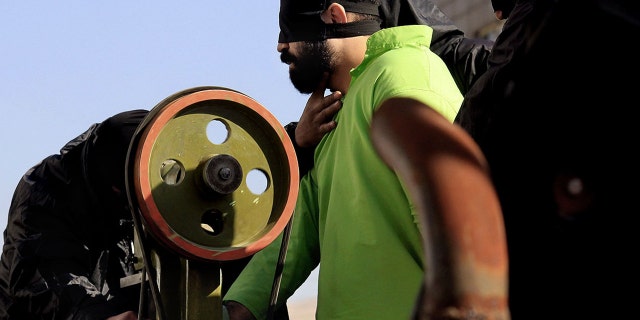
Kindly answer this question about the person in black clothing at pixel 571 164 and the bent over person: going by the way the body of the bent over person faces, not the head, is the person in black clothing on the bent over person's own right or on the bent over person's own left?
on the bent over person's own right

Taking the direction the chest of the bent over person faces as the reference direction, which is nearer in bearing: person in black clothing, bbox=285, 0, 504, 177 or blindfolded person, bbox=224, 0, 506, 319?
the person in black clothing

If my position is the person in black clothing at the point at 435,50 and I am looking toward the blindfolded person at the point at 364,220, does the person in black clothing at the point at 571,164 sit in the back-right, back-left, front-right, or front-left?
front-left

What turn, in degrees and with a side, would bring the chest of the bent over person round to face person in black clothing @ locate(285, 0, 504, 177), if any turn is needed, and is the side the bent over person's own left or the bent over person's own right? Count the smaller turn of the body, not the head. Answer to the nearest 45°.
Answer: approximately 45° to the bent over person's own right

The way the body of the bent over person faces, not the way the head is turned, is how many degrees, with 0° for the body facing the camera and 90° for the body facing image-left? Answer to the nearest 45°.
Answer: approximately 270°

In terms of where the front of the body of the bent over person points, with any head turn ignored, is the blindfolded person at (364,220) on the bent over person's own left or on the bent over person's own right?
on the bent over person's own right

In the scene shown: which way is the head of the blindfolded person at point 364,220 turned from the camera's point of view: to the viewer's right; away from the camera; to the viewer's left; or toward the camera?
to the viewer's left

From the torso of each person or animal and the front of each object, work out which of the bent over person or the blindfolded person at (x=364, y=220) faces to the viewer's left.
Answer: the blindfolded person

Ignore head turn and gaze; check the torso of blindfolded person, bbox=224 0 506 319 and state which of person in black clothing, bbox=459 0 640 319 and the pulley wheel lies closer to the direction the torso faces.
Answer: the pulley wheel

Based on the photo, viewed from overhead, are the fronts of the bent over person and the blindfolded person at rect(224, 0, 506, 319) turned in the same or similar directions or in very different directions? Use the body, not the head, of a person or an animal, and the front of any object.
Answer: very different directions

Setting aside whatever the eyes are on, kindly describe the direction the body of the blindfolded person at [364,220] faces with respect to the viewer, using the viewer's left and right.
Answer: facing to the left of the viewer
